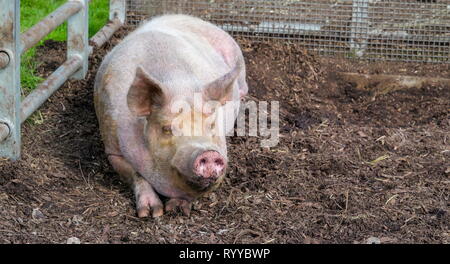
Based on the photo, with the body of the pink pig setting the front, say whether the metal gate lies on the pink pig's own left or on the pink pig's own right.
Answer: on the pink pig's own right

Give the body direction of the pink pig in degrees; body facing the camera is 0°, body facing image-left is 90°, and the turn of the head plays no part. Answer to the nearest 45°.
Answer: approximately 0°
